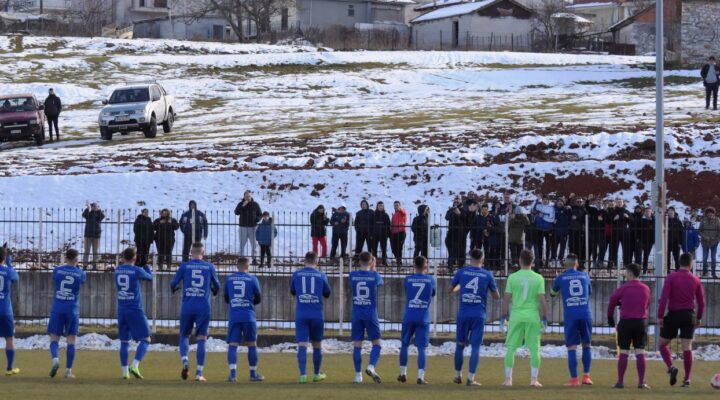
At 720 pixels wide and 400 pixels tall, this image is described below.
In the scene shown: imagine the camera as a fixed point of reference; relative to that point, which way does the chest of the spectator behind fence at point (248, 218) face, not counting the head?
toward the camera

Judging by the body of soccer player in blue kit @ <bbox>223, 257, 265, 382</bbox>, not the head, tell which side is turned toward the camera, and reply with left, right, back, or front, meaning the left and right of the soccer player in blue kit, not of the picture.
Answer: back

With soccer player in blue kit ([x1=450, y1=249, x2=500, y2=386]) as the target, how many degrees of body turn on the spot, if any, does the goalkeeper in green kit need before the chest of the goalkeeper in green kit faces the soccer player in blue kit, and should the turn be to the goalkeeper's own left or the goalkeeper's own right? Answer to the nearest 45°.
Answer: approximately 90° to the goalkeeper's own left

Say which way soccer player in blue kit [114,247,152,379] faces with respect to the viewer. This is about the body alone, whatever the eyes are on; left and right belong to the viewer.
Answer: facing away from the viewer and to the right of the viewer

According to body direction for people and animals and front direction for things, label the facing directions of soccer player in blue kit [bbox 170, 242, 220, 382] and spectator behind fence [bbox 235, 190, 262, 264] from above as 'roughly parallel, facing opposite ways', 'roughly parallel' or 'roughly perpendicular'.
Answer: roughly parallel, facing opposite ways

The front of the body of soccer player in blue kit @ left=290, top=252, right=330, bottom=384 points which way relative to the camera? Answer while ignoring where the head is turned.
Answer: away from the camera

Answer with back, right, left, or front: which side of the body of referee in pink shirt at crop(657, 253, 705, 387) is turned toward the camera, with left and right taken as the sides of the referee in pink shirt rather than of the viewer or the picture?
back

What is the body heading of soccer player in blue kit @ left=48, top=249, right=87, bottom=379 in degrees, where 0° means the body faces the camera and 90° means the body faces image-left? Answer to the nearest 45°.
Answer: approximately 180°

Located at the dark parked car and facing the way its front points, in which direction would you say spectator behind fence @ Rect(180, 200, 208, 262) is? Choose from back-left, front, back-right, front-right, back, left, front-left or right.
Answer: front

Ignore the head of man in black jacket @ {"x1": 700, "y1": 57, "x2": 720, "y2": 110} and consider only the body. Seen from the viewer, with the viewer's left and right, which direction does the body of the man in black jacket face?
facing the viewer

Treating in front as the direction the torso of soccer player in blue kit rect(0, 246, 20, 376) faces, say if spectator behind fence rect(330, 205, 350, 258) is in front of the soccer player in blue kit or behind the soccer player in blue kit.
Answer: in front

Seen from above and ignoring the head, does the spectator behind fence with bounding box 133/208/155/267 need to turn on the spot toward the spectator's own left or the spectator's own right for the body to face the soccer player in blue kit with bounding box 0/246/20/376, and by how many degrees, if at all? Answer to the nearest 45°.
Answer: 0° — they already face them

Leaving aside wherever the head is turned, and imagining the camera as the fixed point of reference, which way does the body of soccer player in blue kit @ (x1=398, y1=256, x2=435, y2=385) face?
away from the camera

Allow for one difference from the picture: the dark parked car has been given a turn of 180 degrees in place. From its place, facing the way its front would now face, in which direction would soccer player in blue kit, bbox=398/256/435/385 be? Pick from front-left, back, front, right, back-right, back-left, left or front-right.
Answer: back

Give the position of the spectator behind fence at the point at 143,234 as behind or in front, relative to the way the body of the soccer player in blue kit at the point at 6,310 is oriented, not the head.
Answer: in front

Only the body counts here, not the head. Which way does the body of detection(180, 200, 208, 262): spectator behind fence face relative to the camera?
toward the camera

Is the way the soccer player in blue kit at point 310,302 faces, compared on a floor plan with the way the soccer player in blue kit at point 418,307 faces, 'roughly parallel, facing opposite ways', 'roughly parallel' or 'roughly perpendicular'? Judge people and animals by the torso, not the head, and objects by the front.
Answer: roughly parallel

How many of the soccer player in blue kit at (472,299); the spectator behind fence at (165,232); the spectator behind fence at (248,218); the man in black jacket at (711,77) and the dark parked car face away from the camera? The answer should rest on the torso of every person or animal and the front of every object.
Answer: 1

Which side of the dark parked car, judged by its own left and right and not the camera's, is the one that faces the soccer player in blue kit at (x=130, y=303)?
front

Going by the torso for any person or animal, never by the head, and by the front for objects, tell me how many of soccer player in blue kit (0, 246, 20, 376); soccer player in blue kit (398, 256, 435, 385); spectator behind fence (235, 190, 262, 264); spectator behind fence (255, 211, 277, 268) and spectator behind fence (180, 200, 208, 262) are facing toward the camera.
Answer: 3

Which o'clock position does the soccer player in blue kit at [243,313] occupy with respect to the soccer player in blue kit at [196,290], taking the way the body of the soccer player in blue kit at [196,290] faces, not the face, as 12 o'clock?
the soccer player in blue kit at [243,313] is roughly at 4 o'clock from the soccer player in blue kit at [196,290].

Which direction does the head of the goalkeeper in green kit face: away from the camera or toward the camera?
away from the camera
